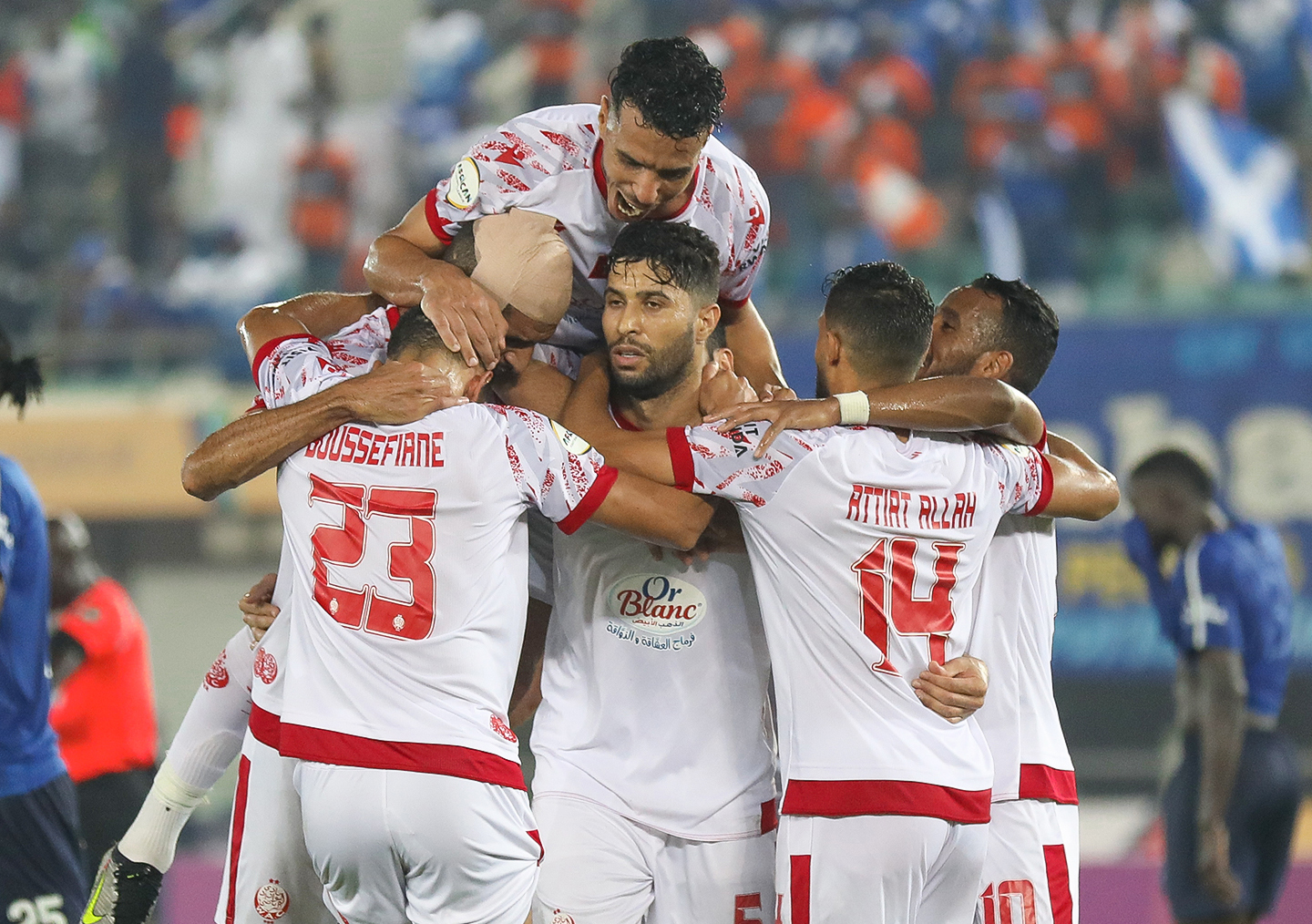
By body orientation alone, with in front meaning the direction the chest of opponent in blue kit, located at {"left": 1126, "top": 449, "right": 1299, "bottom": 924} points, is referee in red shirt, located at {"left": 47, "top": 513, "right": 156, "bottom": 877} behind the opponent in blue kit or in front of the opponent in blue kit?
in front

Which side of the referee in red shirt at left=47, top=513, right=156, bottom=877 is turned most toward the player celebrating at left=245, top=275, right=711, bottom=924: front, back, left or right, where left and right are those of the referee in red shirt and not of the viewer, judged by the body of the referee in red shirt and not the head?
left

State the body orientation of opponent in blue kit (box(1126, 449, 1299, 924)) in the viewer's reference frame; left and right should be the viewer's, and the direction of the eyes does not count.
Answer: facing to the left of the viewer
